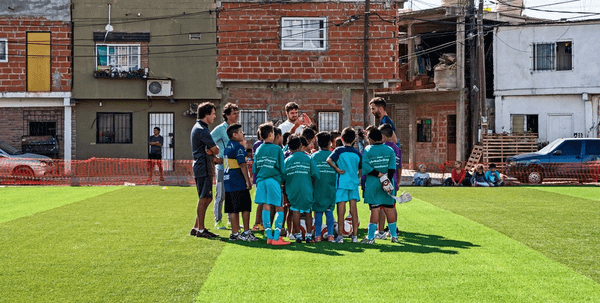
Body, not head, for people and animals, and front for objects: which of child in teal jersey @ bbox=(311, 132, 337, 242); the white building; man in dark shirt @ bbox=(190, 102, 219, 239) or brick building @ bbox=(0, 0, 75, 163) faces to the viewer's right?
the man in dark shirt

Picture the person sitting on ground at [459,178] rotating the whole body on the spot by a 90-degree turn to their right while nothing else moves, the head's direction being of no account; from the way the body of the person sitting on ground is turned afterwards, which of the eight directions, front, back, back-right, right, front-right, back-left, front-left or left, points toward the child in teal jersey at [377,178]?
left

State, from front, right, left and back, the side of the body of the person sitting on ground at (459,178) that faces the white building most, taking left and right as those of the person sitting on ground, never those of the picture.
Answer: back

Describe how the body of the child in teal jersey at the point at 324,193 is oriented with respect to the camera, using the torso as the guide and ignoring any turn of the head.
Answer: away from the camera

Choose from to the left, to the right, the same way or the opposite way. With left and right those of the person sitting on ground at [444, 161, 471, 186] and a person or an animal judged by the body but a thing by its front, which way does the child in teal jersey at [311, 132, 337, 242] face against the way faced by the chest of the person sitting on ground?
the opposite way

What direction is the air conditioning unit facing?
toward the camera

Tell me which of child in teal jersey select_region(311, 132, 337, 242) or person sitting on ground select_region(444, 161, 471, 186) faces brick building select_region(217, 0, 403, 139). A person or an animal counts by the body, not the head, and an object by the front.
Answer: the child in teal jersey

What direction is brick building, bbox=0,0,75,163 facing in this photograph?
toward the camera

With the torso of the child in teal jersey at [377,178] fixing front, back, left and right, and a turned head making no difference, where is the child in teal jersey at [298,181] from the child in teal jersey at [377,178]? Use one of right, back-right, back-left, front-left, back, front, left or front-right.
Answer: left

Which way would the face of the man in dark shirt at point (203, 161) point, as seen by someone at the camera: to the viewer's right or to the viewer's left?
to the viewer's right

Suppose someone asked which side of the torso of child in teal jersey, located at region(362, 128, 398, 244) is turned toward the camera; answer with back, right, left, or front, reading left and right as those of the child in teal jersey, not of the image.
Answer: back

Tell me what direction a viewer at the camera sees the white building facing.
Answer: facing the viewer

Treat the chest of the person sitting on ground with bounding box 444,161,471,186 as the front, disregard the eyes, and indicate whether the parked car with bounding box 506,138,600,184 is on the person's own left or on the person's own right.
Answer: on the person's own left

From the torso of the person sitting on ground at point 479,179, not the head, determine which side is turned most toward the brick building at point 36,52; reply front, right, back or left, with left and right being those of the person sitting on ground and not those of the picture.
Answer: right

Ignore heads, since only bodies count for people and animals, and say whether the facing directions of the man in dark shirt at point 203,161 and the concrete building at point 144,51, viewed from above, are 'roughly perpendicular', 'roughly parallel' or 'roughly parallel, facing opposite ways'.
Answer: roughly perpendicular

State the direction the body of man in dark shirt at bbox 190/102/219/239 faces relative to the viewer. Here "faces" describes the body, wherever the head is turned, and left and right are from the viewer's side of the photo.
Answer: facing to the right of the viewer

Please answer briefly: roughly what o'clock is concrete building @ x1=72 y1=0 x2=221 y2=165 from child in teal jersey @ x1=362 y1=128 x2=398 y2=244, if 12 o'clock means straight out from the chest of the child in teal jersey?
The concrete building is roughly at 11 o'clock from the child in teal jersey.

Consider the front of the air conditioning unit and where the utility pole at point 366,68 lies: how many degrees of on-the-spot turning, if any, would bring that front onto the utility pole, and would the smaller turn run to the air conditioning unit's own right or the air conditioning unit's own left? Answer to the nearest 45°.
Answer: approximately 90° to the air conditioning unit's own left

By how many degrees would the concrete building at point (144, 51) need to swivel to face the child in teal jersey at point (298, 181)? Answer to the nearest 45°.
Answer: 0° — it already faces them
